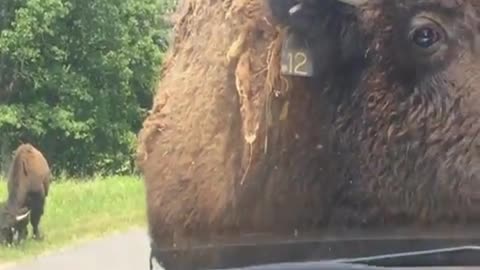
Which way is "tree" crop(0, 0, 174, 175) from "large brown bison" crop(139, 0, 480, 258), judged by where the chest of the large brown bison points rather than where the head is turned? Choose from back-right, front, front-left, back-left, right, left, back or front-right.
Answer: back

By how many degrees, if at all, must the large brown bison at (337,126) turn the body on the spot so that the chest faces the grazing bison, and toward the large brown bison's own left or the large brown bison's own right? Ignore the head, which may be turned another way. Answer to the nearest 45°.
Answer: approximately 180°
